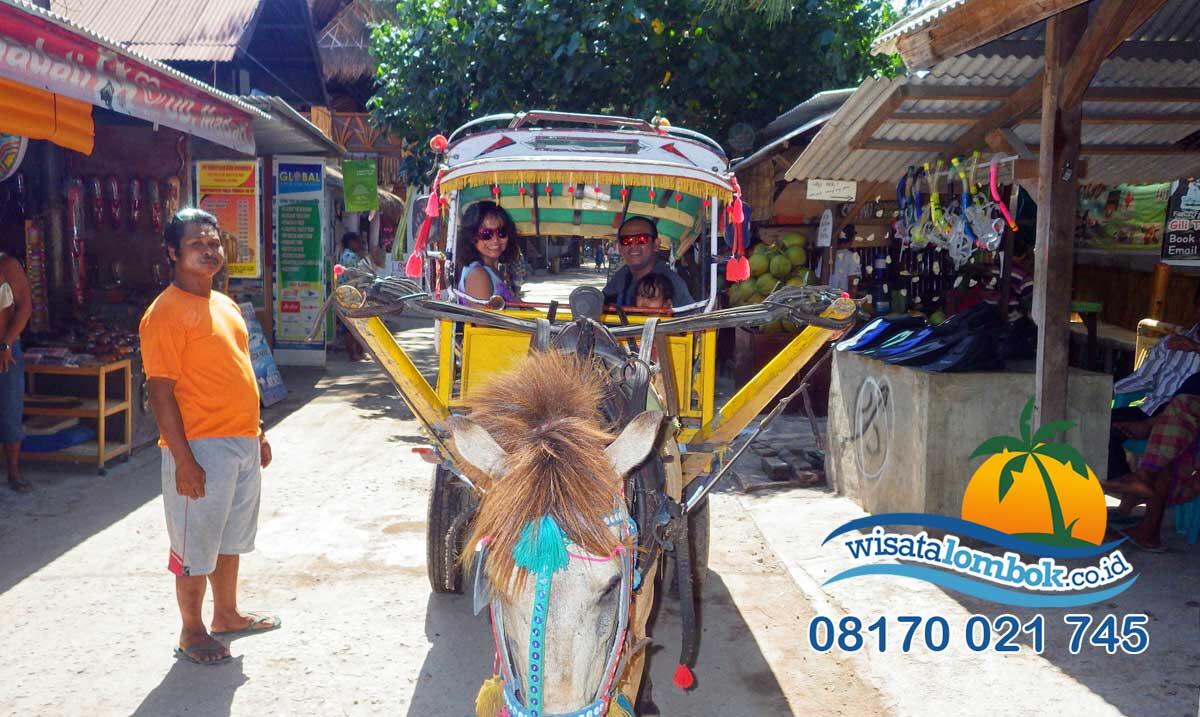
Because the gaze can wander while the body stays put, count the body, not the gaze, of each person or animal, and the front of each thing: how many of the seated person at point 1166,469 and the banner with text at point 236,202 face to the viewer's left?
1

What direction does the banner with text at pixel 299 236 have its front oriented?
toward the camera

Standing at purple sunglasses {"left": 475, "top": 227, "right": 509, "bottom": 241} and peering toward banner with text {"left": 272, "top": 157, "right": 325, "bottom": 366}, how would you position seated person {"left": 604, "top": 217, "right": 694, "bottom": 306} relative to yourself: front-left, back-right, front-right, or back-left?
back-right

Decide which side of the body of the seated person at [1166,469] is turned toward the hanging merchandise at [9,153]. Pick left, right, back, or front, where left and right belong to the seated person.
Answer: front

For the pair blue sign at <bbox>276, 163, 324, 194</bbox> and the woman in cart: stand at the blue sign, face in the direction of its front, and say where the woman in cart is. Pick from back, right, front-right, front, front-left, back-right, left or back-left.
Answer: front

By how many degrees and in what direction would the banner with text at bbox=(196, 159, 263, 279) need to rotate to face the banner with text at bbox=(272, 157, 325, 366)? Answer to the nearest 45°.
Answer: approximately 135° to its left

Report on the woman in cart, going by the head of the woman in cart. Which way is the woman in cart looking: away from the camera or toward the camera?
toward the camera

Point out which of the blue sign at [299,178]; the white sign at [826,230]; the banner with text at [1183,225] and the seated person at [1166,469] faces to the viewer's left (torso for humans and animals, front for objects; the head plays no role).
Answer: the seated person

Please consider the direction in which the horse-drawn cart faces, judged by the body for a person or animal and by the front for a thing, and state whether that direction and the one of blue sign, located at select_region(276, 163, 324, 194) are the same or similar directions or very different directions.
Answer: same or similar directions

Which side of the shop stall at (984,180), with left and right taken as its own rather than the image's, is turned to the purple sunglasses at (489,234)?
front

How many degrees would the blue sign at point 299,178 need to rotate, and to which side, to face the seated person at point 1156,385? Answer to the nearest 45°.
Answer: approximately 45° to its left

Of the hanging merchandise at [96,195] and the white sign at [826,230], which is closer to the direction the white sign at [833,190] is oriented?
the hanging merchandise

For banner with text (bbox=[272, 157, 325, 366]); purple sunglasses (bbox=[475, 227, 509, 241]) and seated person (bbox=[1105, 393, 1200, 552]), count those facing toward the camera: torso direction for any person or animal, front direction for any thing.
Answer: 2

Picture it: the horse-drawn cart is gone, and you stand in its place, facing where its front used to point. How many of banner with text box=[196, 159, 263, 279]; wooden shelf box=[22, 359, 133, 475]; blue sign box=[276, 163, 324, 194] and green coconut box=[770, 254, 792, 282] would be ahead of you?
0

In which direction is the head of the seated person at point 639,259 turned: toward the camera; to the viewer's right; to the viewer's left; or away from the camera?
toward the camera

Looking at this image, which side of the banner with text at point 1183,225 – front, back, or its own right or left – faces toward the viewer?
front

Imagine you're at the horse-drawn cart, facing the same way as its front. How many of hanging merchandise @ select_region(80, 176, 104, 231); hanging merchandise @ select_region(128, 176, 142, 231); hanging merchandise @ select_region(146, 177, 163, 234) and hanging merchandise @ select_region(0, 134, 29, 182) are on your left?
0

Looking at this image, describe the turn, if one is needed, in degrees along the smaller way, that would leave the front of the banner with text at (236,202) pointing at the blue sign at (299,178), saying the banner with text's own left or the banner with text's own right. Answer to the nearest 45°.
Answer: approximately 135° to the banner with text's own left
